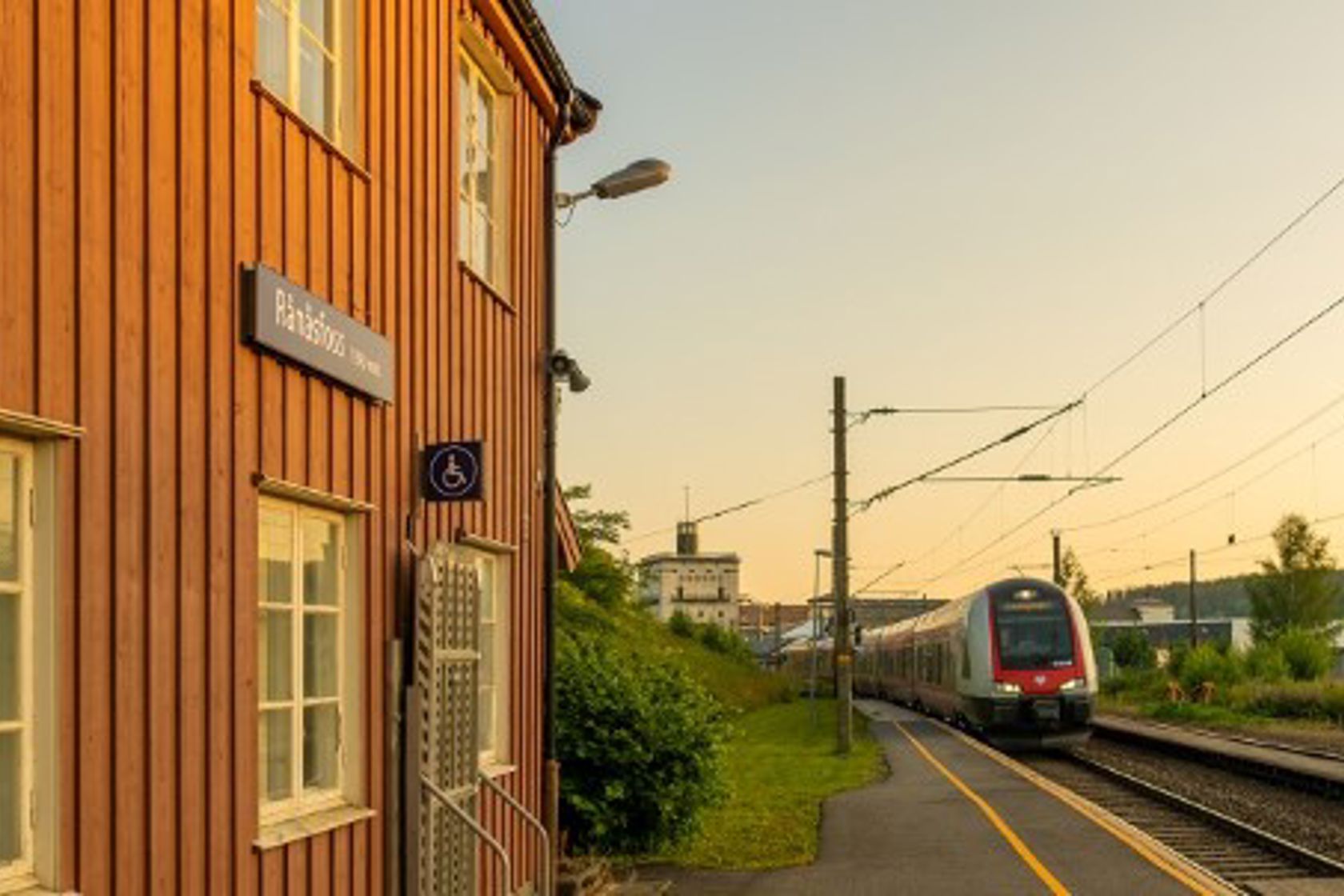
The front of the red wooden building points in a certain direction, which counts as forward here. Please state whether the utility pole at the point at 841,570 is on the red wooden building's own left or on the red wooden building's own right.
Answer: on the red wooden building's own left

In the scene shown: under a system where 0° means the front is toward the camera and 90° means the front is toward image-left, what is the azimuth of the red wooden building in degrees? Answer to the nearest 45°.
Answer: approximately 315°
